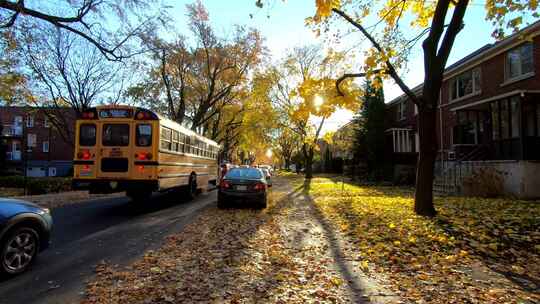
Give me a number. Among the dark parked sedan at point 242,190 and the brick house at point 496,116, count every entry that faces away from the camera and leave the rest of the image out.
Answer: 1

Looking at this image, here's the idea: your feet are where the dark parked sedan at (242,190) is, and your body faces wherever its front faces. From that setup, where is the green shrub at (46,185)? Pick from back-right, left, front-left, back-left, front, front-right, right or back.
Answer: front-left

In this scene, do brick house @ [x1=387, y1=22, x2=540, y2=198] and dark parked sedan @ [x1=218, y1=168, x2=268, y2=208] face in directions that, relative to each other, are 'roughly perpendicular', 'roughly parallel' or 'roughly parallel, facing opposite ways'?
roughly perpendicular

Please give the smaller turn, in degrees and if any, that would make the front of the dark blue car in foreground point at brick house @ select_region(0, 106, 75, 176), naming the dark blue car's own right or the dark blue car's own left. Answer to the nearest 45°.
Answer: approximately 45° to the dark blue car's own left

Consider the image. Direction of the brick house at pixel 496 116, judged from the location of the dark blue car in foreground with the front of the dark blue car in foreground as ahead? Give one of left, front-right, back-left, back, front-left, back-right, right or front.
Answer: front-right

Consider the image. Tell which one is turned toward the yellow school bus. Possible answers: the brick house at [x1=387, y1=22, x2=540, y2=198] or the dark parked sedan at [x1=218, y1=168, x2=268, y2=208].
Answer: the brick house

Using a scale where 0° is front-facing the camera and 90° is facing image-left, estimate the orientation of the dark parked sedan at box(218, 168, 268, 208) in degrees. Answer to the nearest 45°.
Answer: approximately 180°

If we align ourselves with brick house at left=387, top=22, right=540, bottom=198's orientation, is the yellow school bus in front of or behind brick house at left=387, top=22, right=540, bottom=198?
in front

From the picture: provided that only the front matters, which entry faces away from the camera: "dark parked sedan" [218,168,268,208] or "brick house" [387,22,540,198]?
the dark parked sedan

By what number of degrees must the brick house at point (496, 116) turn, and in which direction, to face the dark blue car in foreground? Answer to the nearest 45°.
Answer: approximately 45° to its left

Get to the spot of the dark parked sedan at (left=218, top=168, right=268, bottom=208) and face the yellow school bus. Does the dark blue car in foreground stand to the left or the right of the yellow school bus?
left

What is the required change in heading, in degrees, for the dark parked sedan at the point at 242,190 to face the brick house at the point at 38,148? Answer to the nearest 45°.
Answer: approximately 45° to its left
